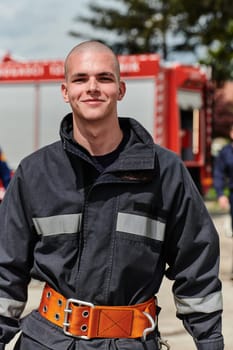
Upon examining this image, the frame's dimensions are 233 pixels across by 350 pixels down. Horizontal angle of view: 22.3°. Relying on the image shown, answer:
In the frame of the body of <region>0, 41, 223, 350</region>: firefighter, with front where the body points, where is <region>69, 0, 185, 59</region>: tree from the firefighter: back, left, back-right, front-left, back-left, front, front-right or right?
back

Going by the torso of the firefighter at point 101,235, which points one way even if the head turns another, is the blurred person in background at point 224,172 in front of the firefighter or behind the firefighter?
behind

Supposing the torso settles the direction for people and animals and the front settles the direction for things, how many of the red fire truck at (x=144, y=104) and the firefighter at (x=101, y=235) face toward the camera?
1

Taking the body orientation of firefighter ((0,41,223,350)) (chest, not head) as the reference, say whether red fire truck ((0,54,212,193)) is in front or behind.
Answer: behind

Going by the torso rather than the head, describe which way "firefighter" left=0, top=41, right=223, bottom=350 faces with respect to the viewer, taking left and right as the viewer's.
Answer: facing the viewer
